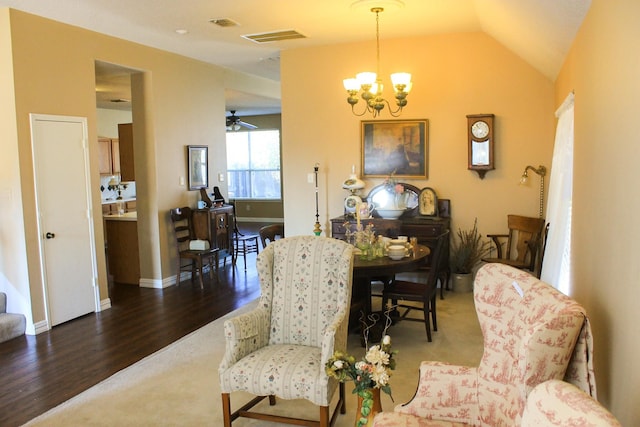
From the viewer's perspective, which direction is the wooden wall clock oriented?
toward the camera

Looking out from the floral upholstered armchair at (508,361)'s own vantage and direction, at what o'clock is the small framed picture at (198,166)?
The small framed picture is roughly at 3 o'clock from the floral upholstered armchair.

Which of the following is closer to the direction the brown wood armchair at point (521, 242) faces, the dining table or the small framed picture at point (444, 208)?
the dining table

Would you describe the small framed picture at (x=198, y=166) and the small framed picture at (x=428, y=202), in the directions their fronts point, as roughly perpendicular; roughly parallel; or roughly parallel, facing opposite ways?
roughly perpendicular

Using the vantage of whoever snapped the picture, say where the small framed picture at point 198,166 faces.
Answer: facing the viewer and to the right of the viewer

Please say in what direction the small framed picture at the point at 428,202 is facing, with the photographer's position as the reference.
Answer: facing the viewer

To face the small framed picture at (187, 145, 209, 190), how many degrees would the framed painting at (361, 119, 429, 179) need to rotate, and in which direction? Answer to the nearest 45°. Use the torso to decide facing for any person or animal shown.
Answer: approximately 90° to its right

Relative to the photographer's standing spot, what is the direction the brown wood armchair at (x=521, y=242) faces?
facing the viewer and to the left of the viewer

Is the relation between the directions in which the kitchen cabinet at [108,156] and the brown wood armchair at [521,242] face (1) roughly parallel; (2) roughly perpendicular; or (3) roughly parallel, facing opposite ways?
roughly perpendicular

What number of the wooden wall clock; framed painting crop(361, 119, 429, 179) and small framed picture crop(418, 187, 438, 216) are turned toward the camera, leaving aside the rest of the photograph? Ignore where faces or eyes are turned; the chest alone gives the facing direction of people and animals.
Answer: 3

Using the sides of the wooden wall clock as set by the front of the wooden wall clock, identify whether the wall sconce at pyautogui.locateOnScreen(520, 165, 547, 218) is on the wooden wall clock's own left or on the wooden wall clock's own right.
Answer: on the wooden wall clock's own left

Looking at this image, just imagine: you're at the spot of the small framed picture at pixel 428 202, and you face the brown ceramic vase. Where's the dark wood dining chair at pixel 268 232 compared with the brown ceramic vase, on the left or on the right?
right

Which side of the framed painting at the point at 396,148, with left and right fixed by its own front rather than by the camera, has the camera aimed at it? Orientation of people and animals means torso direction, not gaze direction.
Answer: front

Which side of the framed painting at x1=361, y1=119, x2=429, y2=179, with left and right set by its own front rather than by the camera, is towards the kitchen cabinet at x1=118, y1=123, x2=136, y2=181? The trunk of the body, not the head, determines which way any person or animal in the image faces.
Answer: right
